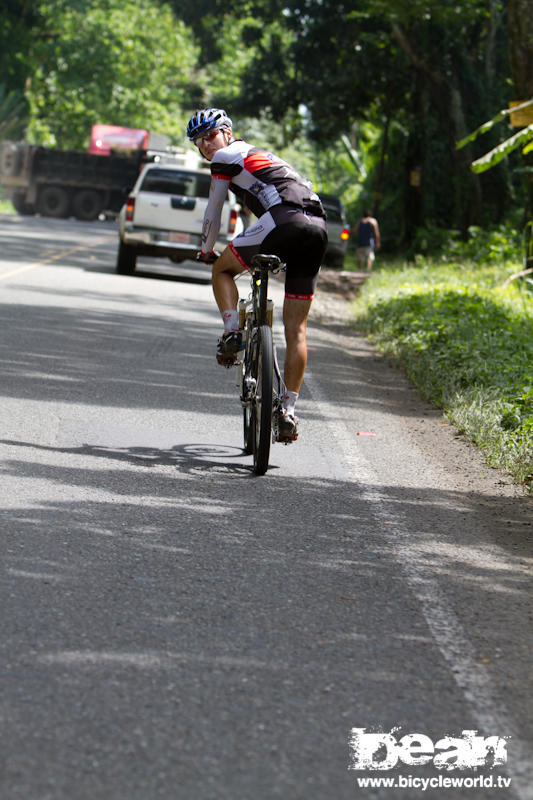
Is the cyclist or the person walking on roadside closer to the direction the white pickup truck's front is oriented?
the person walking on roadside

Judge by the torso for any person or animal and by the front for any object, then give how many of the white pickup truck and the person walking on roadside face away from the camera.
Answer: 2

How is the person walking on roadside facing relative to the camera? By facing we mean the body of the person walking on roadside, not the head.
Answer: away from the camera

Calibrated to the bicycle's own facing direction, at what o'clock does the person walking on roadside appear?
The person walking on roadside is roughly at 12 o'clock from the bicycle.

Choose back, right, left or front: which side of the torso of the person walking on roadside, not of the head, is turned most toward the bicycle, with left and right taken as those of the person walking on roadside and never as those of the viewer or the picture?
back

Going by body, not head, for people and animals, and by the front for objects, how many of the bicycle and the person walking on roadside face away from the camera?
2

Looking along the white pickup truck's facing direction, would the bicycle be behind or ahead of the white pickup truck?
behind

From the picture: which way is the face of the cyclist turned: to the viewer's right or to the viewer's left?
to the viewer's left

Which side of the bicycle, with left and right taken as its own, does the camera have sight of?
back

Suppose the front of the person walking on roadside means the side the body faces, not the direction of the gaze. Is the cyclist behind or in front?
behind

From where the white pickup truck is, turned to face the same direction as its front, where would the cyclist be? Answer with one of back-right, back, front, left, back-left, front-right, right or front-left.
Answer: back

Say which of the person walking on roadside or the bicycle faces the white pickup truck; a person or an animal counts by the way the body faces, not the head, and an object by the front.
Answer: the bicycle

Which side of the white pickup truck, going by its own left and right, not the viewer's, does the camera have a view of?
back
